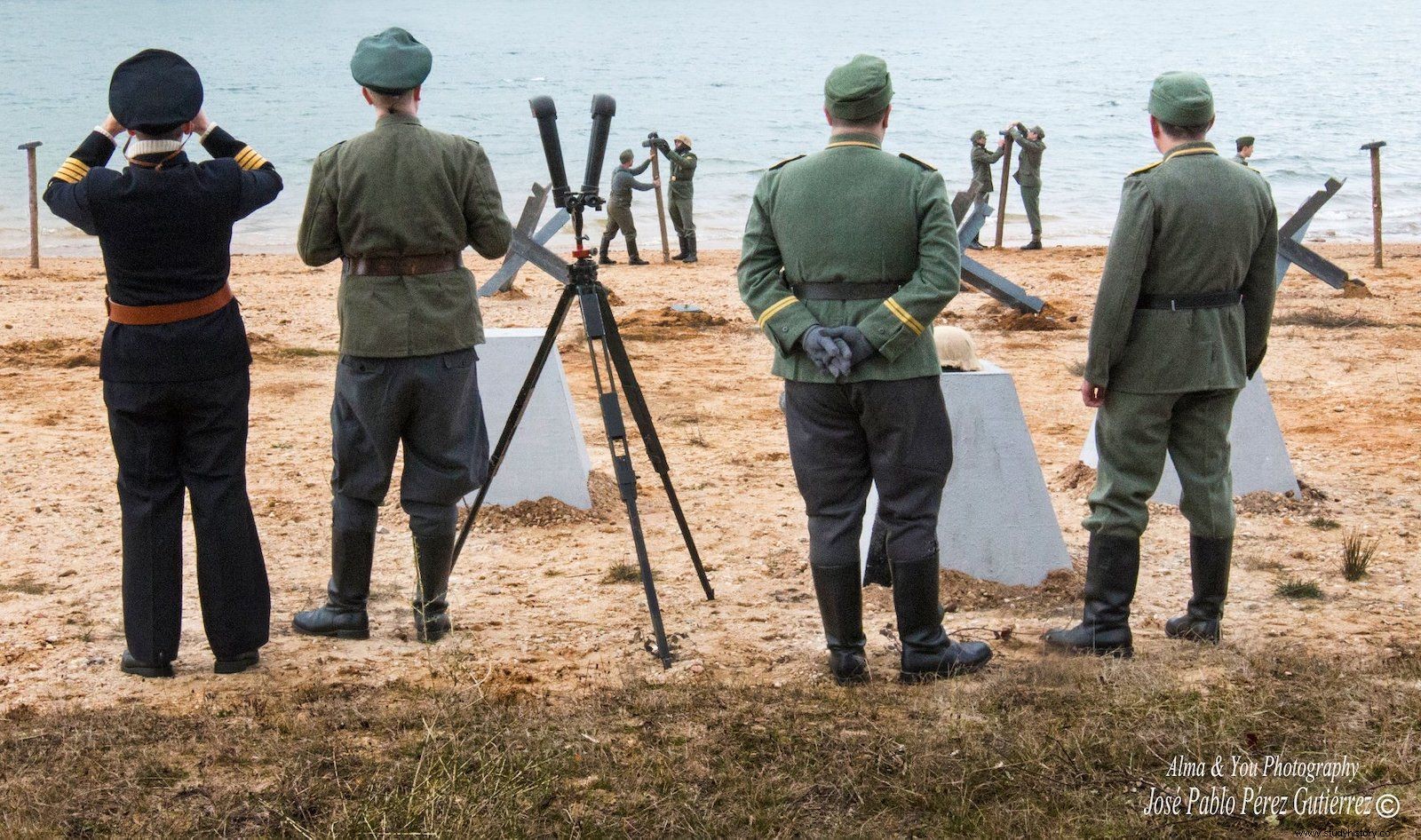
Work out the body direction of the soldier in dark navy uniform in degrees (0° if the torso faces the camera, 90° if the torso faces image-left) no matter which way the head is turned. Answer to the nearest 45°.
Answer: approximately 180°

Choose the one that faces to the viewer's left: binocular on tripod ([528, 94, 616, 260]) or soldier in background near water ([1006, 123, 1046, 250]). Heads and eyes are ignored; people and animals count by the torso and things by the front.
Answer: the soldier in background near water

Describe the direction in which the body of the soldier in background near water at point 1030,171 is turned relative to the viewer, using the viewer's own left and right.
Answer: facing to the left of the viewer

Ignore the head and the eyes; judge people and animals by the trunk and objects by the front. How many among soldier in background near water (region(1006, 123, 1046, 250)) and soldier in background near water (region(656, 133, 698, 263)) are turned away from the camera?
0

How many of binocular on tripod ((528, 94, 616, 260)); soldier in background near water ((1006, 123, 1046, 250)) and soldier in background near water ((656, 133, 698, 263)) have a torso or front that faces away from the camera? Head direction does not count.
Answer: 1

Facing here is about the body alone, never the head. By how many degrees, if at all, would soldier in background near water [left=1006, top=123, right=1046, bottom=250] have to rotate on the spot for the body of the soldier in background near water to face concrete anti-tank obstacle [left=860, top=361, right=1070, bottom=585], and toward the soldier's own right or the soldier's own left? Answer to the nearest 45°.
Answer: approximately 90° to the soldier's own left

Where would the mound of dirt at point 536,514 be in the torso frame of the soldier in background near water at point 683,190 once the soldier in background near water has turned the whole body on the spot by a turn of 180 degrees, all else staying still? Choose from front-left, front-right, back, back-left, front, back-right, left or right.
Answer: right

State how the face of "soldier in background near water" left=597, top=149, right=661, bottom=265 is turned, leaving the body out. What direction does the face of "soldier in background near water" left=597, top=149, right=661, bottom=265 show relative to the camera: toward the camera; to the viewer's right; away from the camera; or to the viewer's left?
to the viewer's right

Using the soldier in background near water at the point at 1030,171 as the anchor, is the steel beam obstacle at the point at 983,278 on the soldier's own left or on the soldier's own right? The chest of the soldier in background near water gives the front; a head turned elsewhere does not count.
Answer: on the soldier's own left

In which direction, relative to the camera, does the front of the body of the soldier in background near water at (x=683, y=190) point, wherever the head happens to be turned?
to the viewer's left

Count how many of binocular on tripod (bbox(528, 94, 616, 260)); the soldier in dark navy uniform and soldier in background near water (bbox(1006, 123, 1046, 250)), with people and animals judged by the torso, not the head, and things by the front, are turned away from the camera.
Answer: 2
